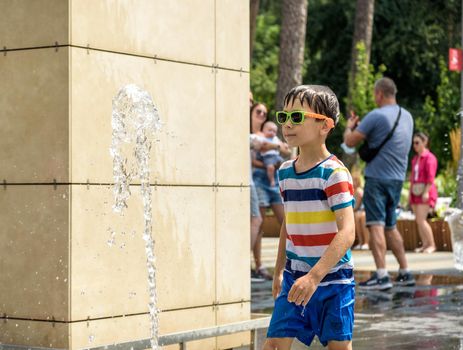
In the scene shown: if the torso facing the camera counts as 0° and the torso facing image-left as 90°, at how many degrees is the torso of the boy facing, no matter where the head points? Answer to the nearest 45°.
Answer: approximately 45°

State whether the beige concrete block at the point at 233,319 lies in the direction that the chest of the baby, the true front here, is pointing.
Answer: yes

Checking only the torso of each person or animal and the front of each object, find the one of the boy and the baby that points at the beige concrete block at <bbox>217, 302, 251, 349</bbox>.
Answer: the baby

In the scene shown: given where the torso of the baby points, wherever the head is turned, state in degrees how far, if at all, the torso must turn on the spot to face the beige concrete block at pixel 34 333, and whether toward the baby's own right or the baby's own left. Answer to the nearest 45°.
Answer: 0° — they already face it

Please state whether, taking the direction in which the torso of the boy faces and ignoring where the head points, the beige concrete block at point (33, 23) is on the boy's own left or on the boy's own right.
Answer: on the boy's own right

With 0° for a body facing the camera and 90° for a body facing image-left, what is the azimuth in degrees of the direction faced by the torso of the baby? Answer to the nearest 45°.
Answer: approximately 0°
